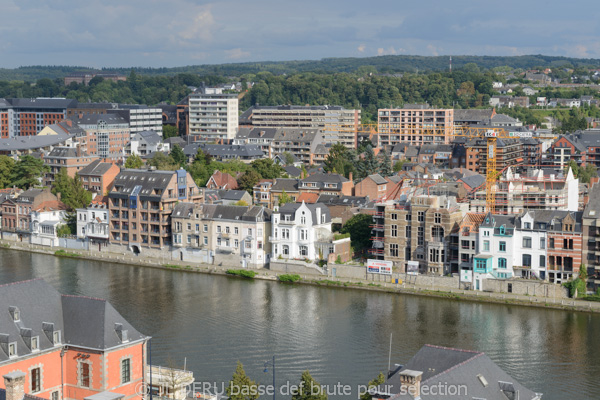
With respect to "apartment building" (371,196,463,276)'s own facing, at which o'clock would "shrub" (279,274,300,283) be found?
The shrub is roughly at 3 o'clock from the apartment building.

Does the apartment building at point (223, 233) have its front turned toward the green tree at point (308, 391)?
yes

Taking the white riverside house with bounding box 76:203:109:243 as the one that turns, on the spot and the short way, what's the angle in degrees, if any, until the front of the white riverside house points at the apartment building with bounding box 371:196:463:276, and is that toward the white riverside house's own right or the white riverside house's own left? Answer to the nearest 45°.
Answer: approximately 45° to the white riverside house's own left

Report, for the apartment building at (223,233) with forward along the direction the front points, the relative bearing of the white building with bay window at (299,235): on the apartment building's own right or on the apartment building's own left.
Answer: on the apartment building's own left

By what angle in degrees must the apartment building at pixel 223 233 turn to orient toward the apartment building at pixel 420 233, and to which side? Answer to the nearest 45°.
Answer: approximately 45° to its left

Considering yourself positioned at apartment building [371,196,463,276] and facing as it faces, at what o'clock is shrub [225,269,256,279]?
The shrub is roughly at 3 o'clock from the apartment building.

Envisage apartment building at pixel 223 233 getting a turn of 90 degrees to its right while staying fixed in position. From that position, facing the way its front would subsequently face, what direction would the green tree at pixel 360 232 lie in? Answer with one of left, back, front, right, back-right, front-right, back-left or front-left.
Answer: back

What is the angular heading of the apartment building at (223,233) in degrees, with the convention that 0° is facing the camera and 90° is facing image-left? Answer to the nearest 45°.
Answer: approximately 0°

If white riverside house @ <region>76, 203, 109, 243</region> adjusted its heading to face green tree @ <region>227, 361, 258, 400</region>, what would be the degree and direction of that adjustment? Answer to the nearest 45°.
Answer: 0° — it already faces it

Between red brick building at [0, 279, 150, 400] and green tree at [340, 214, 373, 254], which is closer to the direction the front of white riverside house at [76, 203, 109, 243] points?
the red brick building

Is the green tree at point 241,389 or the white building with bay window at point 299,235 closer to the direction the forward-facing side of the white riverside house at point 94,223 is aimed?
the green tree
